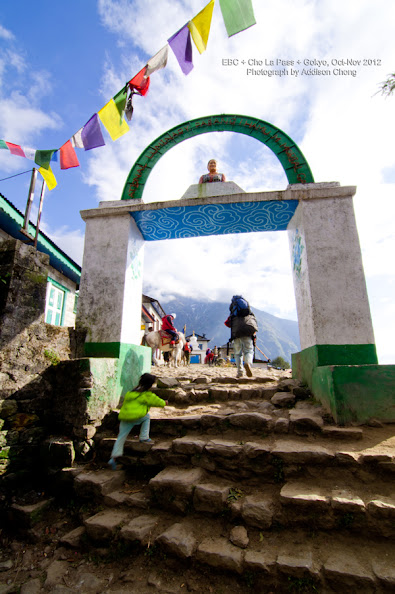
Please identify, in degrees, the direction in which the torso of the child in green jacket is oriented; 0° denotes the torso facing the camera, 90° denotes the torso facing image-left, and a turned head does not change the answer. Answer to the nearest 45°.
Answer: approximately 225°

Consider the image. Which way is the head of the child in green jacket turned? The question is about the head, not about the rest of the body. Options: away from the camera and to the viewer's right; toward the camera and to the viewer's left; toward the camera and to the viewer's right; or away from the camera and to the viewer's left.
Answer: away from the camera and to the viewer's right

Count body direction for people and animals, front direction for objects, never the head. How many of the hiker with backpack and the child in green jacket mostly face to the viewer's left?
0
